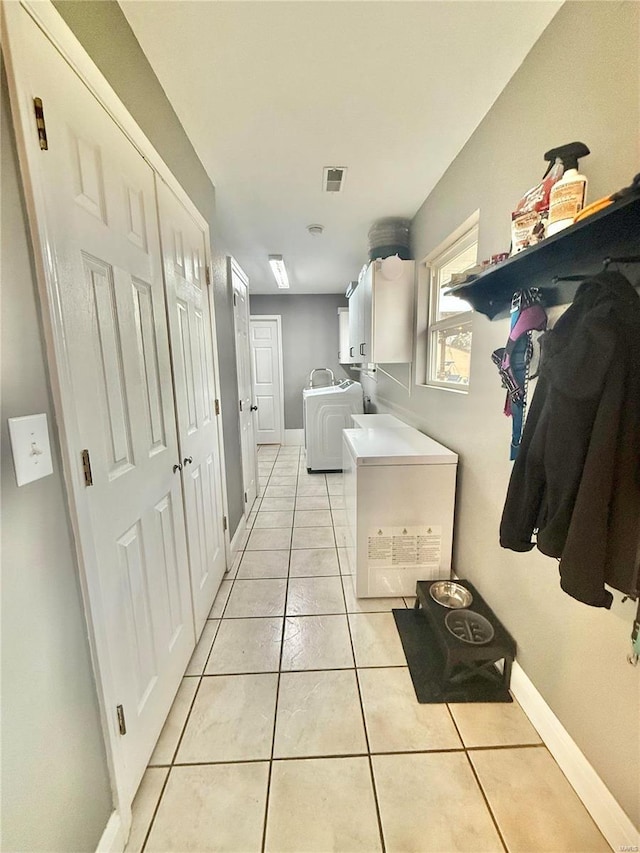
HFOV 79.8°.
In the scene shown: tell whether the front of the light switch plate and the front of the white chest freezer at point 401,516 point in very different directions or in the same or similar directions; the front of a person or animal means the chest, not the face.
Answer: very different directions

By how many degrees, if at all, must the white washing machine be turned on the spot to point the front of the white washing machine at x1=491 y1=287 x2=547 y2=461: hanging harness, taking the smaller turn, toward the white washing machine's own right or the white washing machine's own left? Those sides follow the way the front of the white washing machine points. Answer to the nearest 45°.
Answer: approximately 90° to the white washing machine's own left

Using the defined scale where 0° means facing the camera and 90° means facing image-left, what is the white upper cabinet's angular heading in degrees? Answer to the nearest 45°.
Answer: approximately 90°

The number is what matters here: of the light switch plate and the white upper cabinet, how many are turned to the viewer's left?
1

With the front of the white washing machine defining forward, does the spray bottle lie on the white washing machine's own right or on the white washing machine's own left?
on the white washing machine's own left
